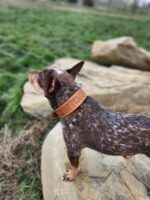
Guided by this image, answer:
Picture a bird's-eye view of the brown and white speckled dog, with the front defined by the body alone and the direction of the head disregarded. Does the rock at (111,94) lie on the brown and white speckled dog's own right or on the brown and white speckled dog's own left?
on the brown and white speckled dog's own right

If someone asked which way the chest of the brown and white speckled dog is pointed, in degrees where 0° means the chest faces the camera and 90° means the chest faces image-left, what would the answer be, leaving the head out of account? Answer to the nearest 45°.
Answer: approximately 90°

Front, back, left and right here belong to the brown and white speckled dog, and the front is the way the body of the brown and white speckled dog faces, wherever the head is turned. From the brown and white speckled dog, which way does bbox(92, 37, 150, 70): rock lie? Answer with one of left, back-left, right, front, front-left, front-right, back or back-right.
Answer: right
